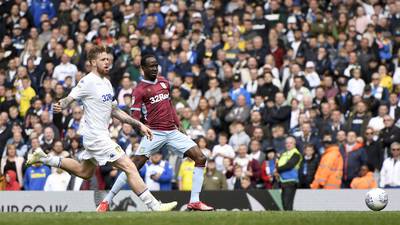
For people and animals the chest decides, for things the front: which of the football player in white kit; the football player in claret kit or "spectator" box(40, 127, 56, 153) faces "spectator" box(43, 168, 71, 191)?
"spectator" box(40, 127, 56, 153)

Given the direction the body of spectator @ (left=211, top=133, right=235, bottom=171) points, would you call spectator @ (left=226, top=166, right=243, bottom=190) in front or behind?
in front

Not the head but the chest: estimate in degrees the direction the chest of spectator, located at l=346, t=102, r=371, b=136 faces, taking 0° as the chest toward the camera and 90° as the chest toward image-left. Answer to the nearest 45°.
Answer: approximately 0°

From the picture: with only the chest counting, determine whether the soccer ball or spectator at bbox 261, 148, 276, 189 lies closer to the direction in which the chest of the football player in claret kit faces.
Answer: the soccer ball

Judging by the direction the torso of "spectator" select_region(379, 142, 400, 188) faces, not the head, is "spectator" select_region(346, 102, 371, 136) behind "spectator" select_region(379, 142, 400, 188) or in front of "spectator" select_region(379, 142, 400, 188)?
behind

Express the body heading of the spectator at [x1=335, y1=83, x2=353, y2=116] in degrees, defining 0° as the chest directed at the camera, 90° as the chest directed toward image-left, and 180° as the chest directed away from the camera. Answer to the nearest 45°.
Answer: approximately 0°

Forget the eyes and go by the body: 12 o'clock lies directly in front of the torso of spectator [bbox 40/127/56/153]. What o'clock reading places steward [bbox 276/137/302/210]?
steward [bbox 276/137/302/210] is roughly at 10 o'clock from spectator [bbox 40/127/56/153].

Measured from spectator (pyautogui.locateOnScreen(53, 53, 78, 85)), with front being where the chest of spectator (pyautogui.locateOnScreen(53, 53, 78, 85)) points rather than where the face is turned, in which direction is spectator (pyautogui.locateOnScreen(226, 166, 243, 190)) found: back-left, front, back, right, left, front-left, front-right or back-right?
front-left
